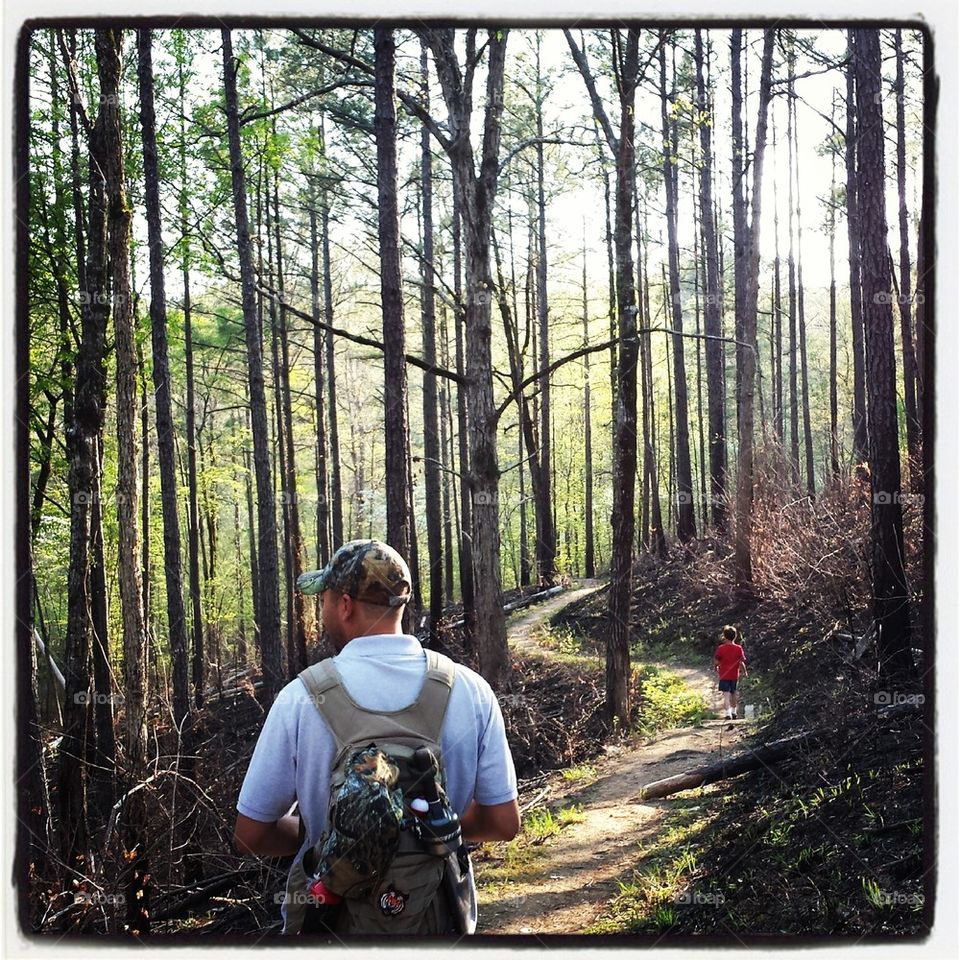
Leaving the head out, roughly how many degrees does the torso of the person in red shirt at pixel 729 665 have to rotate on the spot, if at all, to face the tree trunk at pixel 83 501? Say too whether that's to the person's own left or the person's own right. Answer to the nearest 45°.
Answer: approximately 135° to the person's own left

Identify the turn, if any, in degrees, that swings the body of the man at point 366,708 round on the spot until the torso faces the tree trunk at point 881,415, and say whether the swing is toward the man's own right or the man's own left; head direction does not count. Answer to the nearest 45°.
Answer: approximately 45° to the man's own right

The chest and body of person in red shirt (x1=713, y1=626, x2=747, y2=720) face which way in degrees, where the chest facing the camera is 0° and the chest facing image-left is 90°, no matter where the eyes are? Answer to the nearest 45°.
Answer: approximately 180°

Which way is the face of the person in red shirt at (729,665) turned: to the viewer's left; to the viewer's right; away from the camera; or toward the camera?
away from the camera

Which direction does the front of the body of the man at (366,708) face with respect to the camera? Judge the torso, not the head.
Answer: away from the camera

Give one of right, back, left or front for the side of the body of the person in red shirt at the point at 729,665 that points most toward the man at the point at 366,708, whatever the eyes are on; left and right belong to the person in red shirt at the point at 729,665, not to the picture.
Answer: back

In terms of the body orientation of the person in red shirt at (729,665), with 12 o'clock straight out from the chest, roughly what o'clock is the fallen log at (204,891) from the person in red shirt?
The fallen log is roughly at 7 o'clock from the person in red shirt.

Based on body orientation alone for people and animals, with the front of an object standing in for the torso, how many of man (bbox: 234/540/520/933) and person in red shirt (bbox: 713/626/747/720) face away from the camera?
2

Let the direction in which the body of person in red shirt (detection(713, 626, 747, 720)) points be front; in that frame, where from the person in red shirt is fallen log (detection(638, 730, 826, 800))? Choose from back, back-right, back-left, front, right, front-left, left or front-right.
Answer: back
